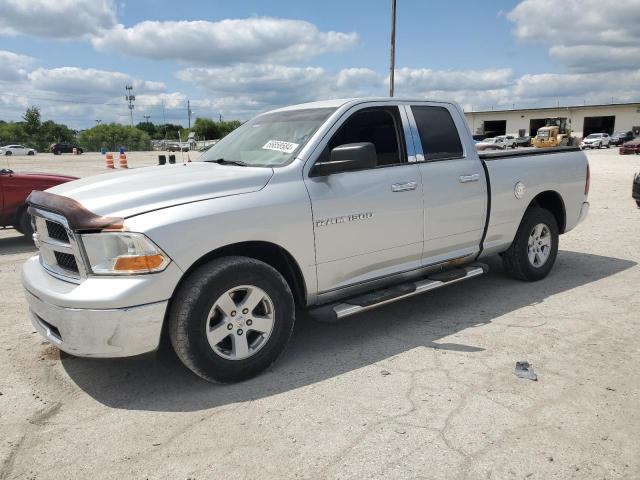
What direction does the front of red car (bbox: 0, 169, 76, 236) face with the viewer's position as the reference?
facing the viewer and to the right of the viewer

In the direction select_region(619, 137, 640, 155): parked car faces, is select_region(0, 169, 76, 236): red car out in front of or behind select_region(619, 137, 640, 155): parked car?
in front

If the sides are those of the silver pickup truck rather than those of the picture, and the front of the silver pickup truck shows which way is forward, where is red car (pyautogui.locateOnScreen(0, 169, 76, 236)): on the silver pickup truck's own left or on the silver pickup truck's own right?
on the silver pickup truck's own right

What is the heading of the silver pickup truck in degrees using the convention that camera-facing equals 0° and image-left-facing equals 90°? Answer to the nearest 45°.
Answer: approximately 45°

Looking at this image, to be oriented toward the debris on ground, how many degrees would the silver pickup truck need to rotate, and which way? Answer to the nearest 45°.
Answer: approximately 135° to its left

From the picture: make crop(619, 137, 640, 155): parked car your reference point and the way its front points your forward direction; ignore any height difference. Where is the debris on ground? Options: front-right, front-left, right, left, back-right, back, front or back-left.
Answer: front-left

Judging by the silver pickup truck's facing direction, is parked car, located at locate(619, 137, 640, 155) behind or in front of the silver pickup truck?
behind

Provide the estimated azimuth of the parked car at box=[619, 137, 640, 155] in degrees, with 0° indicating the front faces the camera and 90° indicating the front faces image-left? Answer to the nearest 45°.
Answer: approximately 45°
